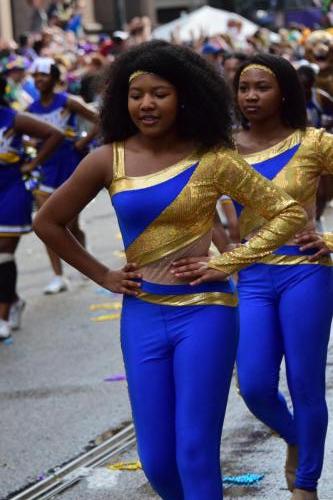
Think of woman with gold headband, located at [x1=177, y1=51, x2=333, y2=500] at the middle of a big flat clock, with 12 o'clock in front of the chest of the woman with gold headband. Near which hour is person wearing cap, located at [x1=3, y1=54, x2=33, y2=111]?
The person wearing cap is roughly at 4 o'clock from the woman with gold headband.

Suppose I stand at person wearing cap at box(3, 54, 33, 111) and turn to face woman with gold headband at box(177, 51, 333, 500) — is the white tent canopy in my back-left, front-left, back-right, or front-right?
back-left
